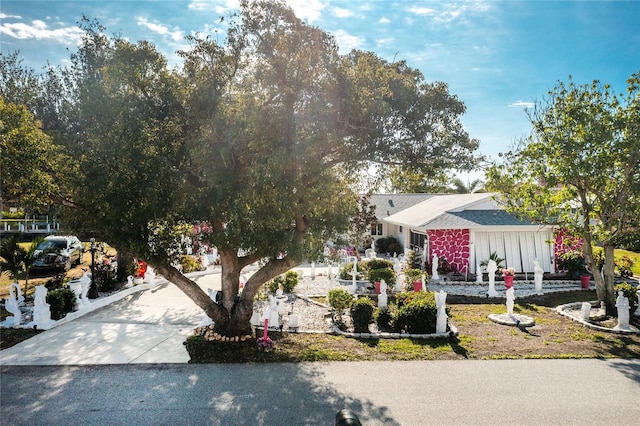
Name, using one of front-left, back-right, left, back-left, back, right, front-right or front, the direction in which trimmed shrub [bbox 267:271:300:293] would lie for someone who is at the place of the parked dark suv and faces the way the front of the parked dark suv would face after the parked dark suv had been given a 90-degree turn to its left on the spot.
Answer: front

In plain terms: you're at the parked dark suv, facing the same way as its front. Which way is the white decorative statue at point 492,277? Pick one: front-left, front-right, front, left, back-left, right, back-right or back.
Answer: left

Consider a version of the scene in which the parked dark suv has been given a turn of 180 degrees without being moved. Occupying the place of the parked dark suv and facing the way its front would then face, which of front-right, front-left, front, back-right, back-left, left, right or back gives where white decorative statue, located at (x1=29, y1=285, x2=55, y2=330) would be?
back-right

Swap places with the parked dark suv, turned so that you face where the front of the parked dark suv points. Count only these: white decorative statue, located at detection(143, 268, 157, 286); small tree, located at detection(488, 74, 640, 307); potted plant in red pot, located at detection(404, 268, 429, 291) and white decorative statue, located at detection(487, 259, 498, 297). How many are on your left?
4

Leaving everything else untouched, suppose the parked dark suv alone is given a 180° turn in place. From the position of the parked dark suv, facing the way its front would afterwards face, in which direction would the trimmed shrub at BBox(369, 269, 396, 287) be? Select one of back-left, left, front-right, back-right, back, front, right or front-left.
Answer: right

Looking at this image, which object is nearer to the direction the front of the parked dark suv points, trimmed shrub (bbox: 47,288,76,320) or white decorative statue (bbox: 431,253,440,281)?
the trimmed shrub

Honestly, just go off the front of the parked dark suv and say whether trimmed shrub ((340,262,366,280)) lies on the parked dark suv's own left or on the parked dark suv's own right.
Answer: on the parked dark suv's own left

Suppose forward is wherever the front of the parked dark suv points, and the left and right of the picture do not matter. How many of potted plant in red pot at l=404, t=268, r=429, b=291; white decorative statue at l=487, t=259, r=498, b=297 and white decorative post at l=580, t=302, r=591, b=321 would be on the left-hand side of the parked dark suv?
3

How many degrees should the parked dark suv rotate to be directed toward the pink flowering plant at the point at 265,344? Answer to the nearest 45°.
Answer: approximately 45° to its left

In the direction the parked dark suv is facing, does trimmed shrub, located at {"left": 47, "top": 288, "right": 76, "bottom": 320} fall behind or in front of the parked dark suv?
in front

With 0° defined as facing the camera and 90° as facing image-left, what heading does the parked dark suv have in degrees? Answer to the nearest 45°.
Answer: approximately 45°

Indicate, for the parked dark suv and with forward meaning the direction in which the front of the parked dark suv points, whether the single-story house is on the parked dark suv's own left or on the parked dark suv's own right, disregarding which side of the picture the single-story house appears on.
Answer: on the parked dark suv's own left

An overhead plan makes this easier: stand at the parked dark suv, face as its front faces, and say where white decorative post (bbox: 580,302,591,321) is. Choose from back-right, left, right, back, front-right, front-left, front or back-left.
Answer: left

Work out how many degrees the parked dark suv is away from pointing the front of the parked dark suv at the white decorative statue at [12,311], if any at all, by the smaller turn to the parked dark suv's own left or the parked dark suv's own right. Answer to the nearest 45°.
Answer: approximately 45° to the parked dark suv's own left
